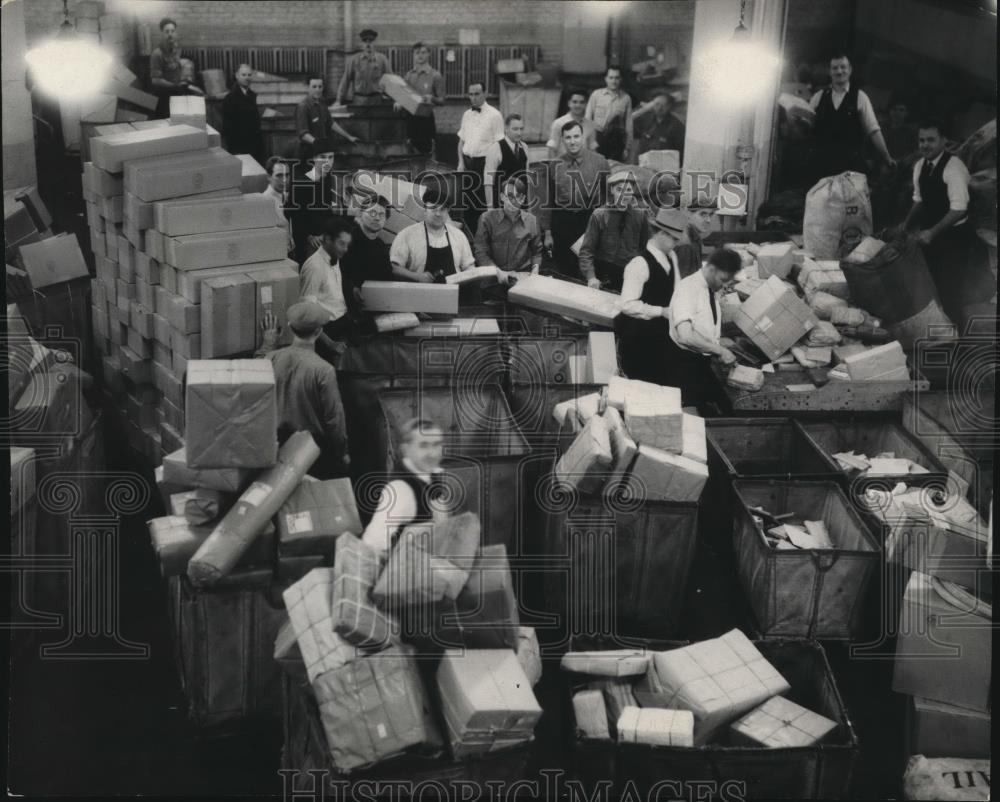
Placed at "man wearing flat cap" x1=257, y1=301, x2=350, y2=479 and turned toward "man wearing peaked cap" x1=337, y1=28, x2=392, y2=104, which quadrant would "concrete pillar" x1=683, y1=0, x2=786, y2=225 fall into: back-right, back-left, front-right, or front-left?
front-right

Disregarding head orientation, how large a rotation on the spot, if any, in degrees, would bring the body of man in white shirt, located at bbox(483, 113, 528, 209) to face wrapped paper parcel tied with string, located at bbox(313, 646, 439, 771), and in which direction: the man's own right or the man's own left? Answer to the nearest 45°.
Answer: approximately 45° to the man's own right

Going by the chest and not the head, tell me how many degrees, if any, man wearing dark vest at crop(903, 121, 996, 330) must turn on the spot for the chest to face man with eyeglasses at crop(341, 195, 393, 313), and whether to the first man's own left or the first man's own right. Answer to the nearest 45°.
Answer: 0° — they already face them

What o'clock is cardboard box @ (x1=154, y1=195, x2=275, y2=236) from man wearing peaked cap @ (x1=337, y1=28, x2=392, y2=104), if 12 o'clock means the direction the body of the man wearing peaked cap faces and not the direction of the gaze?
The cardboard box is roughly at 12 o'clock from the man wearing peaked cap.

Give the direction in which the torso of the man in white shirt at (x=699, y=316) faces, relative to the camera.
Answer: to the viewer's right

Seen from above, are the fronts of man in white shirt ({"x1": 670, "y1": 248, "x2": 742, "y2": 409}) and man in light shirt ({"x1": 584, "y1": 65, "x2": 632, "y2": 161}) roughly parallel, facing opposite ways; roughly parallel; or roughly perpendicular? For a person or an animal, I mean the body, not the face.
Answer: roughly perpendicular

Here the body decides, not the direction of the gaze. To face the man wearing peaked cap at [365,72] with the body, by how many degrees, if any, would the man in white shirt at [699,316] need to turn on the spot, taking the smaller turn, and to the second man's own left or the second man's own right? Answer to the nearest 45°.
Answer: approximately 135° to the second man's own left

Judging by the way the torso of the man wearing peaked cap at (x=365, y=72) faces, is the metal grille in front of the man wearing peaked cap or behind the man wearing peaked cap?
behind

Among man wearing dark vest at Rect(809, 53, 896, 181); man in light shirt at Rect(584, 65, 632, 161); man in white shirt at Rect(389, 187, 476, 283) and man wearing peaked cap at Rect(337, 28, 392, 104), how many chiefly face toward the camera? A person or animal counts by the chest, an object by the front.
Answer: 4

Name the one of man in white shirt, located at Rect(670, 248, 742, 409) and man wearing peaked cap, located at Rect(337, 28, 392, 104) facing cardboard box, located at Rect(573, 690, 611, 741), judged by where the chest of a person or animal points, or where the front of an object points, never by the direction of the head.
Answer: the man wearing peaked cap

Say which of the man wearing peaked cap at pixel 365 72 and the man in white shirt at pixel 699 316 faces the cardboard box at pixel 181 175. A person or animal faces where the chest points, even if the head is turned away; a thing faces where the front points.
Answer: the man wearing peaked cap

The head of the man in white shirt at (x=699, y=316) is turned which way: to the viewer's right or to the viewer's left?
to the viewer's right

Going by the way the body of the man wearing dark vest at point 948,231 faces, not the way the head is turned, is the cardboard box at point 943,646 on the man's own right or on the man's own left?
on the man's own left

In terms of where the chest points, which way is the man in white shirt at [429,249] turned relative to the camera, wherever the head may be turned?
toward the camera

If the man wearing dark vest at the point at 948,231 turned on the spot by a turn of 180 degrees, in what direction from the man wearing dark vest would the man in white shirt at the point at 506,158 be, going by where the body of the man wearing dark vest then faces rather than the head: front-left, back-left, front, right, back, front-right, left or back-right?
back-left

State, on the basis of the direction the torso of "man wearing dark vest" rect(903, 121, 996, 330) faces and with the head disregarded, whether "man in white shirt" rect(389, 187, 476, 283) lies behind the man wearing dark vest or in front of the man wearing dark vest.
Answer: in front
